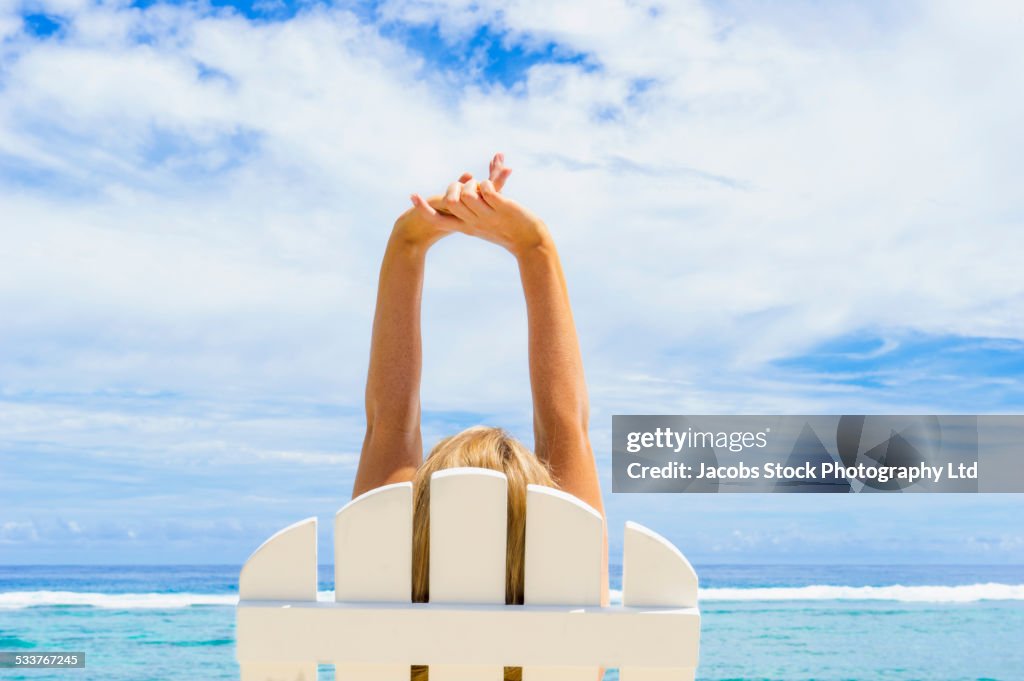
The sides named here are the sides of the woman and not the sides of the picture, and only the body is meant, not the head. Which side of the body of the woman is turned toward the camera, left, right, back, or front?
back

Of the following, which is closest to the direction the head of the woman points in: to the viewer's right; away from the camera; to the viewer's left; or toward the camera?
away from the camera

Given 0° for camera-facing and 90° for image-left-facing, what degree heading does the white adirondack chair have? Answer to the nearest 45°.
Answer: approximately 180°
